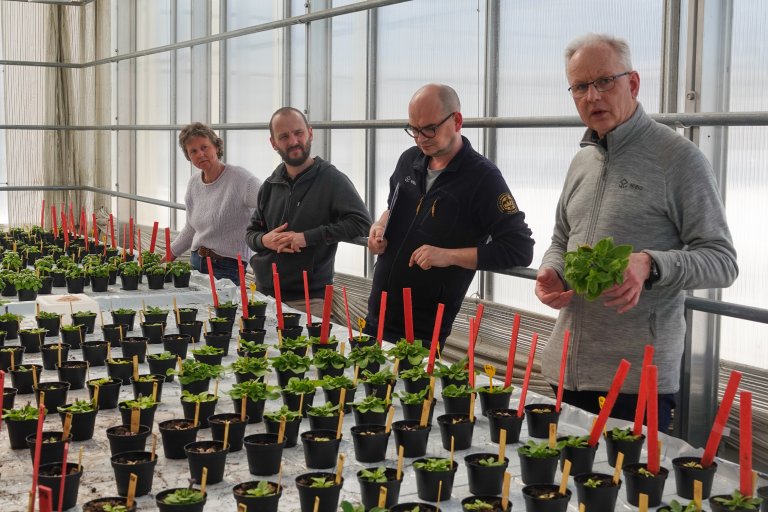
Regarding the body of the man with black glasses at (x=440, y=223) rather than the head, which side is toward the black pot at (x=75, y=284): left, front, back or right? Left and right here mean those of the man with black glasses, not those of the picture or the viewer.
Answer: right

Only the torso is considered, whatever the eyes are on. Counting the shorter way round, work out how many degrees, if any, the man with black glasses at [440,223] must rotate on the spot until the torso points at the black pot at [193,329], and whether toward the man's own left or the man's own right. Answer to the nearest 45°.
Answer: approximately 45° to the man's own right

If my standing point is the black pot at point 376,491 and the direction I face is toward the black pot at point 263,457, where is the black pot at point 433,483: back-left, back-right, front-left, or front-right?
back-right

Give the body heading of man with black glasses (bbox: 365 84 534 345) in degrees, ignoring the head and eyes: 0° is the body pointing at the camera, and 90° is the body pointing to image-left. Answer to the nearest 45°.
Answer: approximately 45°
